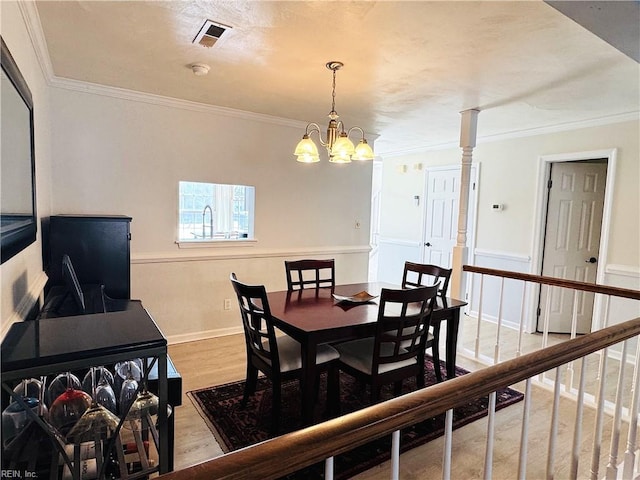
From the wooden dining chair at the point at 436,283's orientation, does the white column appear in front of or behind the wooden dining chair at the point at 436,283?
behind

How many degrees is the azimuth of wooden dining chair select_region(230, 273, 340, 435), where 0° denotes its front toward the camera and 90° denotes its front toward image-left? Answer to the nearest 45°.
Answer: approximately 225°

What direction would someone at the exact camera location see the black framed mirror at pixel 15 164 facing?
facing to the right of the viewer

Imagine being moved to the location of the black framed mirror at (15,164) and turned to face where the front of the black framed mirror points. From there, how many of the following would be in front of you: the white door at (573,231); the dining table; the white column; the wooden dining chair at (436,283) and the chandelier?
5

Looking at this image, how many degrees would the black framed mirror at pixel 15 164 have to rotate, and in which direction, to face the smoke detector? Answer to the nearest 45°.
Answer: approximately 45° to its left

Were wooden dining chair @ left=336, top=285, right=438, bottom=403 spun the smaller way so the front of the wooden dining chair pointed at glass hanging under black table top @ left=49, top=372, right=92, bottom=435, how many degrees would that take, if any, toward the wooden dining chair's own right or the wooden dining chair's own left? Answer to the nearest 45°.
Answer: approximately 90° to the wooden dining chair's own left

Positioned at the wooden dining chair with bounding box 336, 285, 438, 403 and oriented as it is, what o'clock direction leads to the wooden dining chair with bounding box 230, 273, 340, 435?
the wooden dining chair with bounding box 230, 273, 340, 435 is roughly at 10 o'clock from the wooden dining chair with bounding box 336, 285, 438, 403.

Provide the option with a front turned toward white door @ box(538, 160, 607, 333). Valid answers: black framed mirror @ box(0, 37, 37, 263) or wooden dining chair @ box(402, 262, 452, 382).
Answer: the black framed mirror

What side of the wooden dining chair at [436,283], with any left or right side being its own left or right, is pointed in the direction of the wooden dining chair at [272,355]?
front

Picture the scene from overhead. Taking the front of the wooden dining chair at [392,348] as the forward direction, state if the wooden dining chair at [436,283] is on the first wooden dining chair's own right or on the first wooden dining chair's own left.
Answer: on the first wooden dining chair's own right

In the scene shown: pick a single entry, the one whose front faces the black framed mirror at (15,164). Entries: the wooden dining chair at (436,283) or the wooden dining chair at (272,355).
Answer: the wooden dining chair at (436,283)

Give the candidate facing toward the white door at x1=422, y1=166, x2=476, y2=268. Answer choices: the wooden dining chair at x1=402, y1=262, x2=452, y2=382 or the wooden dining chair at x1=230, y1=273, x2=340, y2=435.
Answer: the wooden dining chair at x1=230, y1=273, x2=340, y2=435

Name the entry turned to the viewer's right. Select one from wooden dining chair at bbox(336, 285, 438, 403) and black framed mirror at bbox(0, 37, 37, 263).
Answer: the black framed mirror
